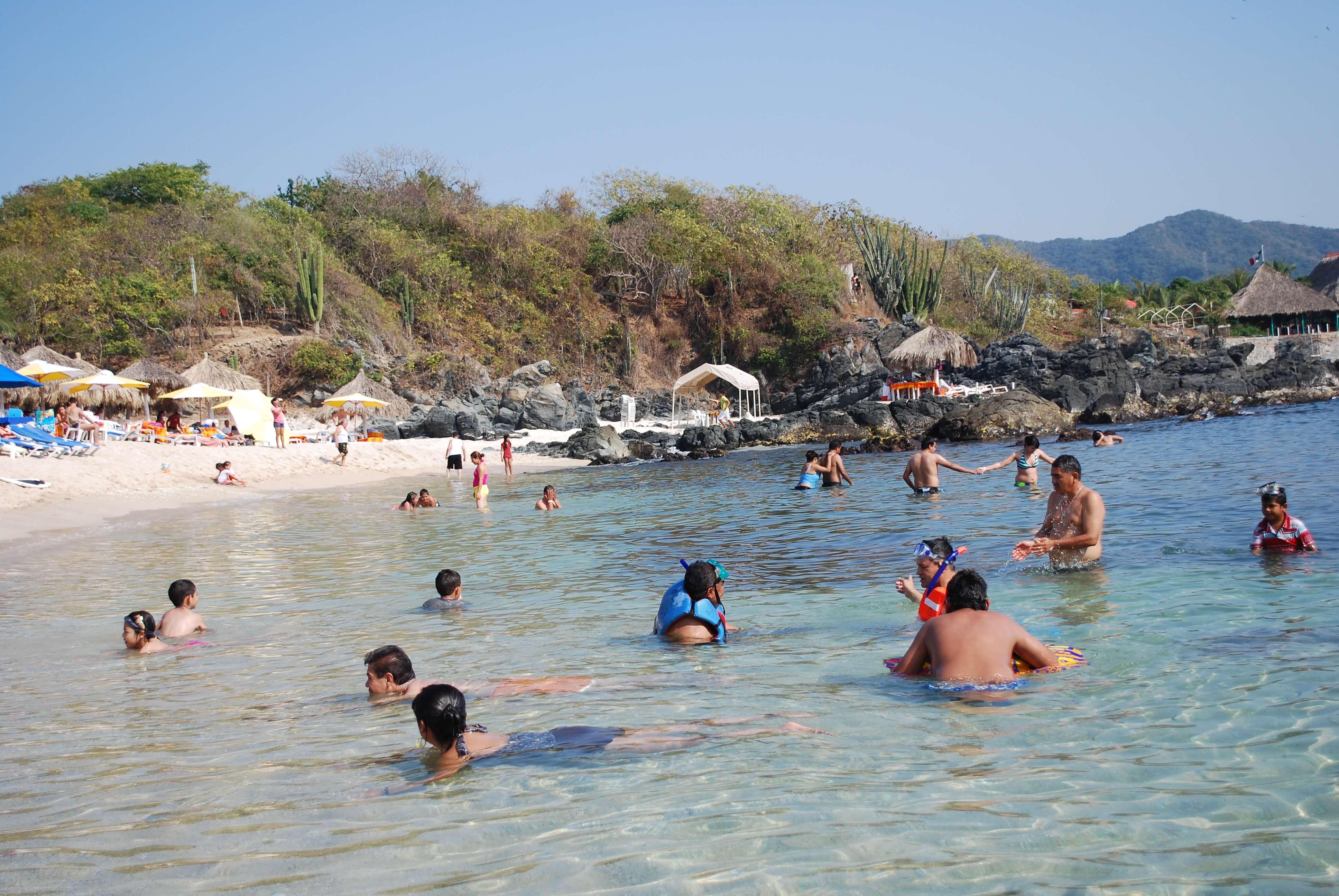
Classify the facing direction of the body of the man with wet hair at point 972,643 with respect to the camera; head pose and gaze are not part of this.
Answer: away from the camera

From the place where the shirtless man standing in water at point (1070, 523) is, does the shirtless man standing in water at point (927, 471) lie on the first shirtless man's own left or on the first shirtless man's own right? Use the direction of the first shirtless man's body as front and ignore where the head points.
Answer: on the first shirtless man's own right

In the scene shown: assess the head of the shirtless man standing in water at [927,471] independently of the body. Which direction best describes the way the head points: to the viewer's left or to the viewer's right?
to the viewer's right

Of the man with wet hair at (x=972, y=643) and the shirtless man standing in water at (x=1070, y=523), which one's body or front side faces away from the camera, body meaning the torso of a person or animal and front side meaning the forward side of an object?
the man with wet hair

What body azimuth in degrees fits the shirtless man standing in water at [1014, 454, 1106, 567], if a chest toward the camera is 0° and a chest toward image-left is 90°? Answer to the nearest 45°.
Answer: approximately 45°

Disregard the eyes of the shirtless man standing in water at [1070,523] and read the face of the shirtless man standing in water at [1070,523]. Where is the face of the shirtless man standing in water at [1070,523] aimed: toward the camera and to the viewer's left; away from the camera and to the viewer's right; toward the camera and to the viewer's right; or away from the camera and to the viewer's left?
toward the camera and to the viewer's left

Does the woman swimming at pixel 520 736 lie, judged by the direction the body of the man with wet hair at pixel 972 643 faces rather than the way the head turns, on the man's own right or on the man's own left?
on the man's own left

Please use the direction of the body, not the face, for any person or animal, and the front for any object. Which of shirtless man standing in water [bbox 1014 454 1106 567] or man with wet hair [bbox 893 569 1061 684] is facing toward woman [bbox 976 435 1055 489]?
the man with wet hair

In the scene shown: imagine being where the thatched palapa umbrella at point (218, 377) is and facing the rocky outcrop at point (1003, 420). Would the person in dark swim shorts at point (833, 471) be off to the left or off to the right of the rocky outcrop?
right

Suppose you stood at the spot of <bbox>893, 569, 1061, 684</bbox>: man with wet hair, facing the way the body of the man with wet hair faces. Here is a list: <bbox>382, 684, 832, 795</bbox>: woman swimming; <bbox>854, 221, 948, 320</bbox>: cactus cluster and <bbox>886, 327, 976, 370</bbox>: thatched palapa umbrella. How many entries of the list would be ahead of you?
2

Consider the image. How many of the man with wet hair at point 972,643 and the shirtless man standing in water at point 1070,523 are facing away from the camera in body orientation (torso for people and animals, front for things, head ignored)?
1

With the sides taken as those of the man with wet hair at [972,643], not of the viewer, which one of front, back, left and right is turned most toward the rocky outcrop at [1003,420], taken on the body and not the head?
front

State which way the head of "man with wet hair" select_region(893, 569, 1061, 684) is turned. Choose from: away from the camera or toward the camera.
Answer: away from the camera

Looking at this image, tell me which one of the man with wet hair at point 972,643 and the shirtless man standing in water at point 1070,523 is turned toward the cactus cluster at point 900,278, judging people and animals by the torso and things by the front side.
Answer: the man with wet hair

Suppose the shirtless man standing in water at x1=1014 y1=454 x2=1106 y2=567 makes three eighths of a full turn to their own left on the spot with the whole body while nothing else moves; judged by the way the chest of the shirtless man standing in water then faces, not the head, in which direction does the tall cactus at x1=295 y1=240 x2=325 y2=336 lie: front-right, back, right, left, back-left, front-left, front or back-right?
back-left

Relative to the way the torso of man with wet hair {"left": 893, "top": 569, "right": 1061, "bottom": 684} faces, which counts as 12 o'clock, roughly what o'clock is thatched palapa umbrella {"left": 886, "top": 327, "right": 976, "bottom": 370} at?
The thatched palapa umbrella is roughly at 12 o'clock from the man with wet hair.

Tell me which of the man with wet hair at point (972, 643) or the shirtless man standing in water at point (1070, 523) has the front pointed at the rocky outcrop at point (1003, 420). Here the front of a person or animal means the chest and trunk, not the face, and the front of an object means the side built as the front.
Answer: the man with wet hair

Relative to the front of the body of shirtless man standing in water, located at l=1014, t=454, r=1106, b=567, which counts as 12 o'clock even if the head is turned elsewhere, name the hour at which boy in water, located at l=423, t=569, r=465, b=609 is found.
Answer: The boy in water is roughly at 1 o'clock from the shirtless man standing in water.

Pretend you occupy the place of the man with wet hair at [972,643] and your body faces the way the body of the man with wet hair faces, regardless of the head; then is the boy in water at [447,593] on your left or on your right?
on your left
